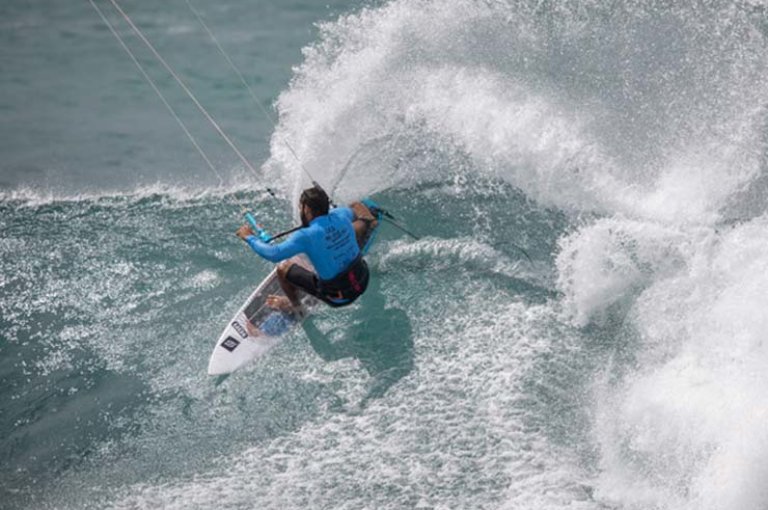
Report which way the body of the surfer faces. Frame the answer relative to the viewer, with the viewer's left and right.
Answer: facing away from the viewer and to the left of the viewer

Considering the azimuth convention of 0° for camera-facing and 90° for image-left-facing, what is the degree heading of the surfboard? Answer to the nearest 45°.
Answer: approximately 45°
